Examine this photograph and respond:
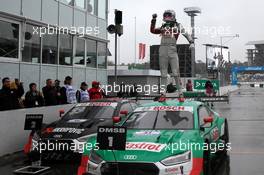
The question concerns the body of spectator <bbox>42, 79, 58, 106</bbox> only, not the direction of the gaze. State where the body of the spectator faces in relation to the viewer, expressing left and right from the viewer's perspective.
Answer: facing the viewer and to the right of the viewer

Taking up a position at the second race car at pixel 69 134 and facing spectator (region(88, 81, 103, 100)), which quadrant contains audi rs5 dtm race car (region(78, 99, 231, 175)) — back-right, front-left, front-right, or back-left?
back-right

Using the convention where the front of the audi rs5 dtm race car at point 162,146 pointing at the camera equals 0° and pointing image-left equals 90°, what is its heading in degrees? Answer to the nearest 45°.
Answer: approximately 45°

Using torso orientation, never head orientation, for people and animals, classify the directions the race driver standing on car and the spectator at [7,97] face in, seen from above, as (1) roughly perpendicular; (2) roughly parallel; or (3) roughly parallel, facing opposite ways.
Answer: roughly perpendicular

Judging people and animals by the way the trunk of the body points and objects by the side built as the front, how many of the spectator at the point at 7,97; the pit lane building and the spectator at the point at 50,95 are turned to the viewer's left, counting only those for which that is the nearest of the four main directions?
0

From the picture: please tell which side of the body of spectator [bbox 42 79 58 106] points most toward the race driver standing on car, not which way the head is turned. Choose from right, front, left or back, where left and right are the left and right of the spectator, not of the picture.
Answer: front

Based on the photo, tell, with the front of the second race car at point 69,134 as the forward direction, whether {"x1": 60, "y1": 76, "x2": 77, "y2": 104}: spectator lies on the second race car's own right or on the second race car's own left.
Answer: on the second race car's own right

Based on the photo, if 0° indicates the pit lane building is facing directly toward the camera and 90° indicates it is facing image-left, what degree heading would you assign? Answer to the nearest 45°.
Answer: approximately 315°

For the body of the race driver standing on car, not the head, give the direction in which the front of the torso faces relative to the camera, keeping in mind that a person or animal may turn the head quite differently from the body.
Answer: toward the camera

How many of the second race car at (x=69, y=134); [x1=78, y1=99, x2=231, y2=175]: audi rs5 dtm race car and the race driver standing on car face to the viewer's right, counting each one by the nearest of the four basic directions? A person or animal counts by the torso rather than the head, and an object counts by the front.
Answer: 0

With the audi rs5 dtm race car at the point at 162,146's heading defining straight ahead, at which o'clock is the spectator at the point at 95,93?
The spectator is roughly at 4 o'clock from the audi rs5 dtm race car.

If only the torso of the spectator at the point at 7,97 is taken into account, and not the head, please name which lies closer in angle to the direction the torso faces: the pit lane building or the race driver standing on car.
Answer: the race driver standing on car
